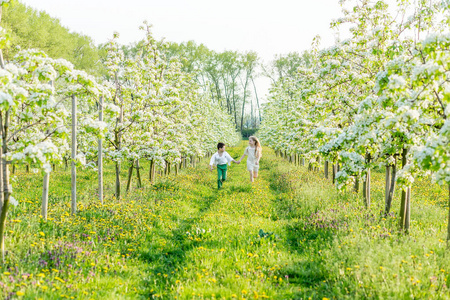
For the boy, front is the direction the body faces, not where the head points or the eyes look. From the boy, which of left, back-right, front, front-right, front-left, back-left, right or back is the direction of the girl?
left

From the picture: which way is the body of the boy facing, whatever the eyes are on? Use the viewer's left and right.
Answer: facing the viewer
